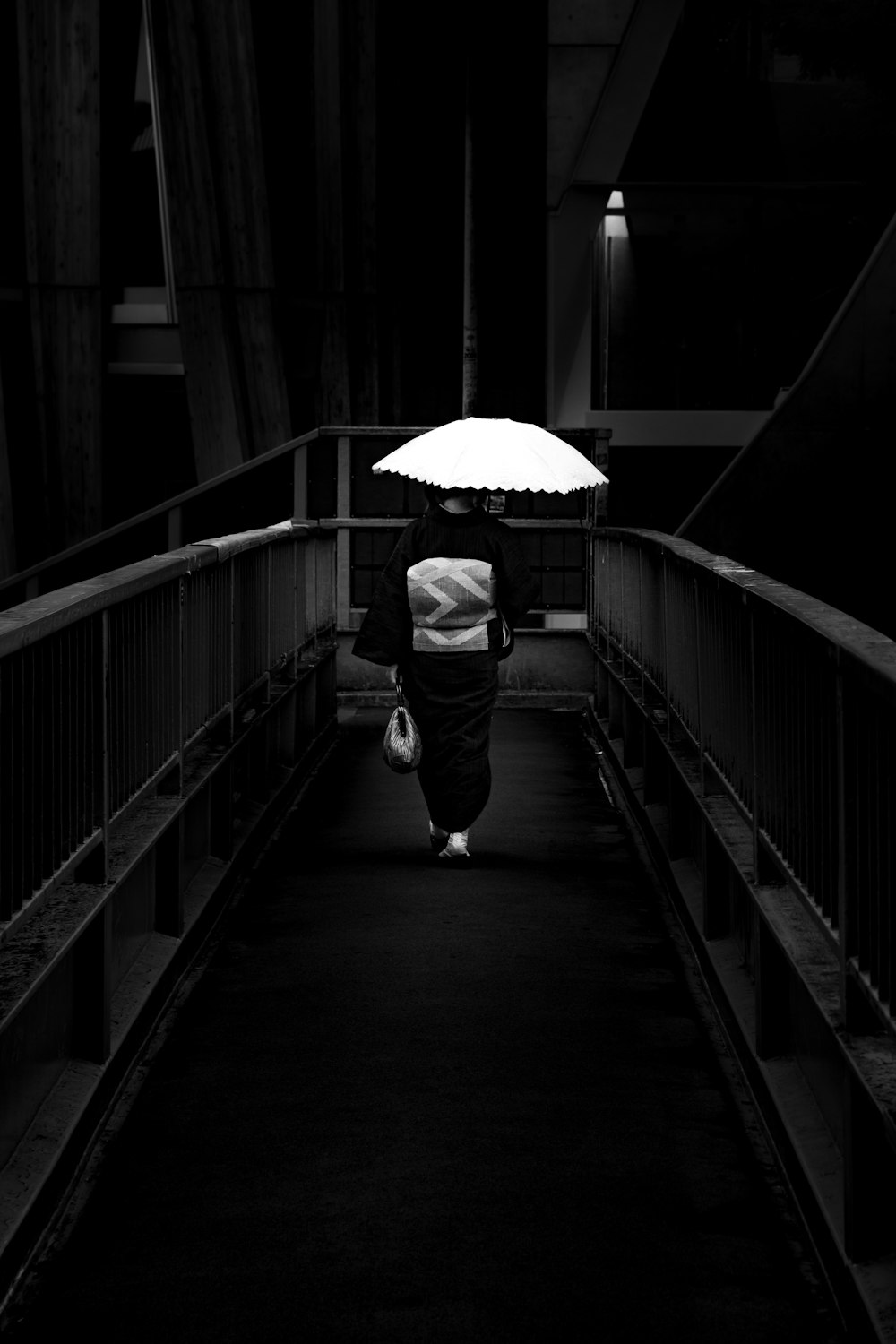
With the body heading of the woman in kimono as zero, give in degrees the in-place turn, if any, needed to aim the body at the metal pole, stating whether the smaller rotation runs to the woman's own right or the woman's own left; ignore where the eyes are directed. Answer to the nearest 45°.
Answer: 0° — they already face it

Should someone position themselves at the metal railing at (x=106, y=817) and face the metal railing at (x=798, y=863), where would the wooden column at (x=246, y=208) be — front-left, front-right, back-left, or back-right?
back-left

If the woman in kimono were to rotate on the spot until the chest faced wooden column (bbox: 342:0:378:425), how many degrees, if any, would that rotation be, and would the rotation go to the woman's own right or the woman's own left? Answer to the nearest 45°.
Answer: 0° — they already face it

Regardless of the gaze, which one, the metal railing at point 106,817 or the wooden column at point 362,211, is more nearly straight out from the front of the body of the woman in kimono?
the wooden column

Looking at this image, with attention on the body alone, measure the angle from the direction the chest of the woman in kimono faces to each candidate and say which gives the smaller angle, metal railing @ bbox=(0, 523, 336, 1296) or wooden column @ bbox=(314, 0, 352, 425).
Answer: the wooden column

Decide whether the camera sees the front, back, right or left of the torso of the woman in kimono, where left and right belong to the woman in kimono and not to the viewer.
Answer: back
